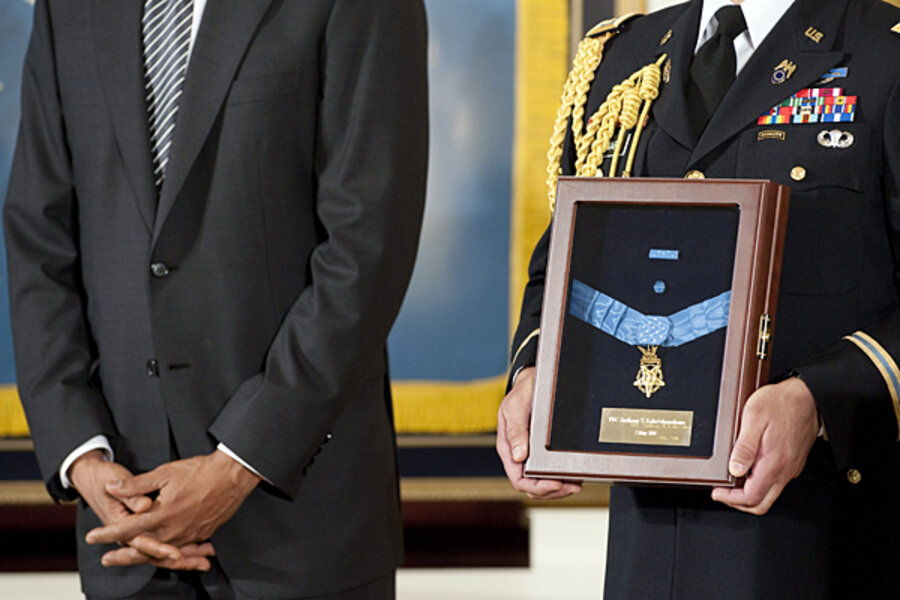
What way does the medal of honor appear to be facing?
toward the camera

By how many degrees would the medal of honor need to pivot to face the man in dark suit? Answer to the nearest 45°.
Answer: approximately 90° to its right

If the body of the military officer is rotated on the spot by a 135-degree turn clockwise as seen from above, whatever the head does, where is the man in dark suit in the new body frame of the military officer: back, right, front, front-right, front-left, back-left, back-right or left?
left

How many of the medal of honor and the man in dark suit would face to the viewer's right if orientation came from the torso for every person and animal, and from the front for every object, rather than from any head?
0

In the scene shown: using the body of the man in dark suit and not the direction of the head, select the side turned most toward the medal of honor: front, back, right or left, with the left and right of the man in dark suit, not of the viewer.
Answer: left

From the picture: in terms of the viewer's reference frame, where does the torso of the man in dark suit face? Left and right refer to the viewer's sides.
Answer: facing the viewer and to the left of the viewer

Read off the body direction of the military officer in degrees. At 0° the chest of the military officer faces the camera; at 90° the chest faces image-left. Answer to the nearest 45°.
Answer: approximately 45°
